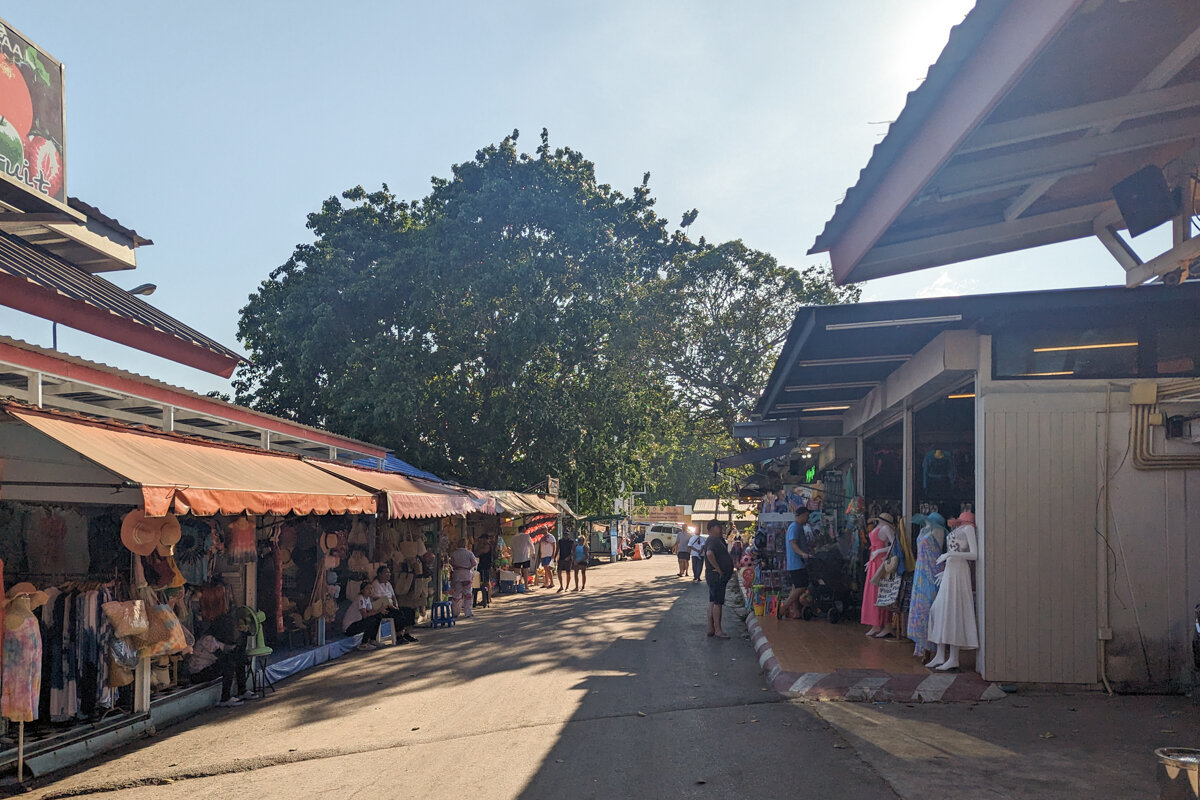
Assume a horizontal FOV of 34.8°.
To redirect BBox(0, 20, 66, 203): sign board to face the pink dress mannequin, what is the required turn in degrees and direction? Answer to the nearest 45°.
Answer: approximately 45° to its left

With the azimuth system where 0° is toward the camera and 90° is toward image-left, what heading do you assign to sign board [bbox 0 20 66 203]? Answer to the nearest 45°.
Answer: approximately 315°

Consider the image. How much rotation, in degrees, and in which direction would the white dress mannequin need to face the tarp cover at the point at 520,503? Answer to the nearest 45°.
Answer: approximately 90° to its right

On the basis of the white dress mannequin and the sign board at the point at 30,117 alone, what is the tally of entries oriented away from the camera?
0

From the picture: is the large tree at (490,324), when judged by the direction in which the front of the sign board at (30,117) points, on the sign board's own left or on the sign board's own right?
on the sign board's own left

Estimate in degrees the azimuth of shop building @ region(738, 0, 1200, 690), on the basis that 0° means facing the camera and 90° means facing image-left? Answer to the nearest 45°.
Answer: approximately 90°

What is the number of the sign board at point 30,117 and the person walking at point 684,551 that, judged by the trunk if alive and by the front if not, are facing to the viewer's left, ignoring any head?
0

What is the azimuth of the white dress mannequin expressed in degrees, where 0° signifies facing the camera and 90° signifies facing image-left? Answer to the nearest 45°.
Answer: approximately 45°

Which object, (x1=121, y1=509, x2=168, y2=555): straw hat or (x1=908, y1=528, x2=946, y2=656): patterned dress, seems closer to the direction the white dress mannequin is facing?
the straw hat
